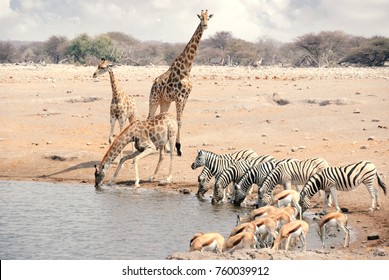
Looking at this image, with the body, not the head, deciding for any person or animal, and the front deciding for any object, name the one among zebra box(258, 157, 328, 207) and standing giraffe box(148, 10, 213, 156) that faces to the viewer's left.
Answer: the zebra

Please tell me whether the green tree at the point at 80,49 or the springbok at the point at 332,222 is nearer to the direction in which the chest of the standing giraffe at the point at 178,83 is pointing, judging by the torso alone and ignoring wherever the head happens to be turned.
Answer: the springbok

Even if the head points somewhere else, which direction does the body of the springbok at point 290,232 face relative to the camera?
to the viewer's left

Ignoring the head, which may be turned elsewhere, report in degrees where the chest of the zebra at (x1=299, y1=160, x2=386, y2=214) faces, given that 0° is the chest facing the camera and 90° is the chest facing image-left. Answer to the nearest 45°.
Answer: approximately 90°

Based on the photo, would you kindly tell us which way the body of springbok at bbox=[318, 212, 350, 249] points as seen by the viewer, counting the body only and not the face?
to the viewer's left

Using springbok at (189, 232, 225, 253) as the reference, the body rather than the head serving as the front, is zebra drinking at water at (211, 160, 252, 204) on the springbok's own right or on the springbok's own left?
on the springbok's own right

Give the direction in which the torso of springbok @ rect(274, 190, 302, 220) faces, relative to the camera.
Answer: to the viewer's left

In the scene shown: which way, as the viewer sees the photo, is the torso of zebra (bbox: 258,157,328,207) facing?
to the viewer's left

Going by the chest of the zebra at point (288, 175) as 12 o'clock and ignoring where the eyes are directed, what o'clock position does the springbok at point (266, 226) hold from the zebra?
The springbok is roughly at 9 o'clock from the zebra.

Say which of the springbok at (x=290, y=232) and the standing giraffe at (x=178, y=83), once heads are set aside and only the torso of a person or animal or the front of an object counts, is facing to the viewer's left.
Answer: the springbok

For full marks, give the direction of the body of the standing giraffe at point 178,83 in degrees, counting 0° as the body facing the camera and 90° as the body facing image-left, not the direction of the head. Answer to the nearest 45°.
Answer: approximately 315°

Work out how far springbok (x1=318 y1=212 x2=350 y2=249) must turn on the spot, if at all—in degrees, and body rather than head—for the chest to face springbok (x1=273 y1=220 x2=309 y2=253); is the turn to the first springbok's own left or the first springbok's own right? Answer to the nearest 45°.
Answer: approximately 45° to the first springbok's own left

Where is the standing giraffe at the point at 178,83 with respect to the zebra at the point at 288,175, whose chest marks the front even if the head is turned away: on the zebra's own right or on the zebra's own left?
on the zebra's own right

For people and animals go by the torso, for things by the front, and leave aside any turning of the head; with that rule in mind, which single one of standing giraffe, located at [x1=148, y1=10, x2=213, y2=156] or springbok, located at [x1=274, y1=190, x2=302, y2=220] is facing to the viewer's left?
the springbok
